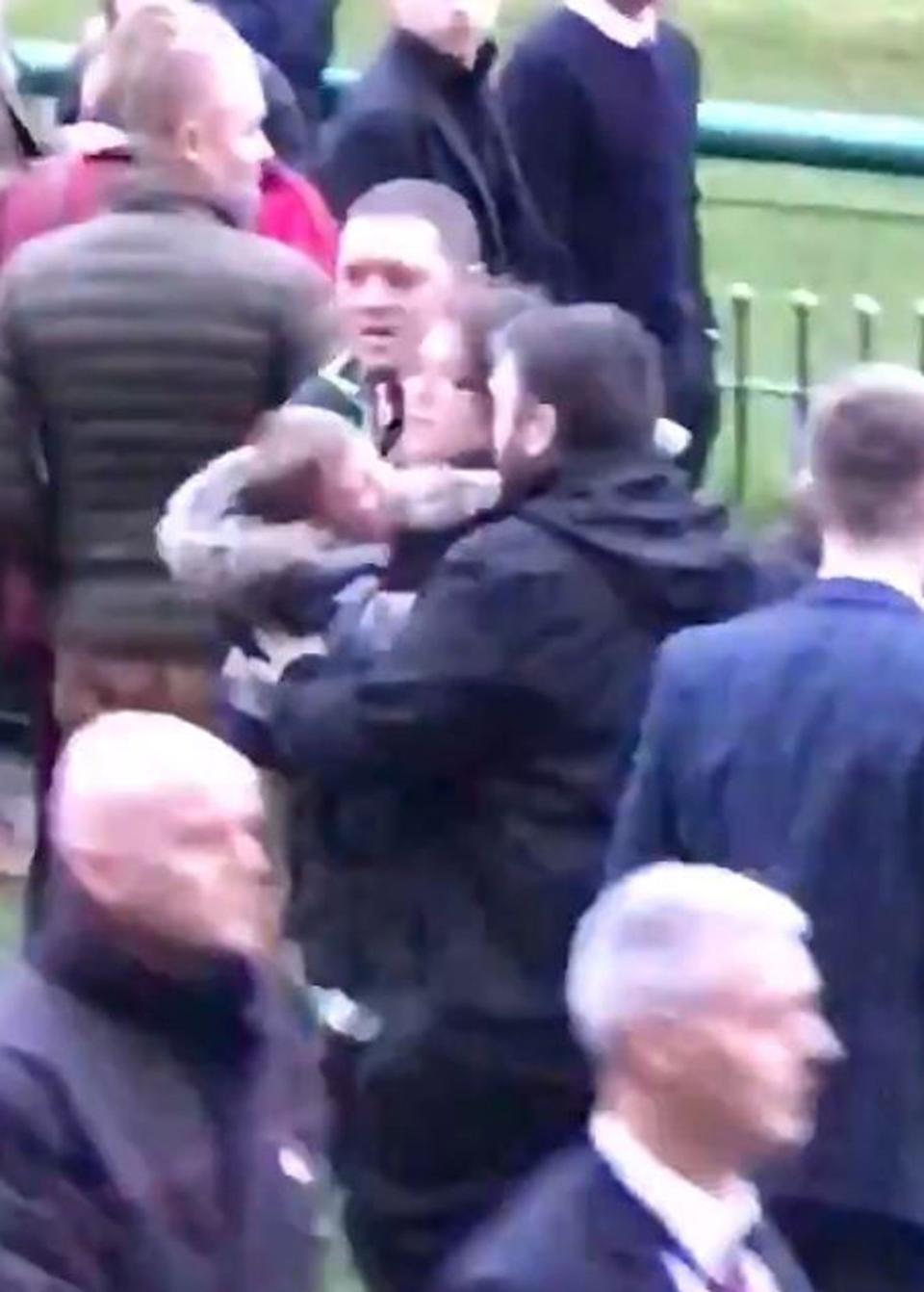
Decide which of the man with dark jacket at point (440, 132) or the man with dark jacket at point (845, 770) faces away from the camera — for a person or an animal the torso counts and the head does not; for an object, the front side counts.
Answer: the man with dark jacket at point (845, 770)

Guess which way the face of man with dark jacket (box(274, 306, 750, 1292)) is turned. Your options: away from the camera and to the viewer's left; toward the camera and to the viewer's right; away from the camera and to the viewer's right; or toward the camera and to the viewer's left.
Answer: away from the camera and to the viewer's left

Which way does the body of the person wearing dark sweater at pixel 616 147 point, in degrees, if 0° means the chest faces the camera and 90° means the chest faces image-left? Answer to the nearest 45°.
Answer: approximately 315°

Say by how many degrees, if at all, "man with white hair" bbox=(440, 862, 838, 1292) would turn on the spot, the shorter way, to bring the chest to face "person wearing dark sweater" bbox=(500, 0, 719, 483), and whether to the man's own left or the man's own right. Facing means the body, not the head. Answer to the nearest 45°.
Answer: approximately 135° to the man's own left

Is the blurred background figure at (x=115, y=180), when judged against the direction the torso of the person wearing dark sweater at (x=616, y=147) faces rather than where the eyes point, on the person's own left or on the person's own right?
on the person's own right

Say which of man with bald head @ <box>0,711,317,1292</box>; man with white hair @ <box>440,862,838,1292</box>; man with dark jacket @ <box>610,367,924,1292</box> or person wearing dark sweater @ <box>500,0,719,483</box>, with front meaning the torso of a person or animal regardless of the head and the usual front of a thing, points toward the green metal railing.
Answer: the man with dark jacket

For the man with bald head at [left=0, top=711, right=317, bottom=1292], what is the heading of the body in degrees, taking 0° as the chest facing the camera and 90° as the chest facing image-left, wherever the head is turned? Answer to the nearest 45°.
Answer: approximately 315°

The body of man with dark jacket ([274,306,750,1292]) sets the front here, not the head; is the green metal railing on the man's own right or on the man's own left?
on the man's own right

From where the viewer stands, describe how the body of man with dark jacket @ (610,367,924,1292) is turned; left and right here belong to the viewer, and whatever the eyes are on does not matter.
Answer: facing away from the viewer

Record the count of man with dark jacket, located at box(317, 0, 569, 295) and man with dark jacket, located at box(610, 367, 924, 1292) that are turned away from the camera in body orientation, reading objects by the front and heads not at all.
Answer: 1
